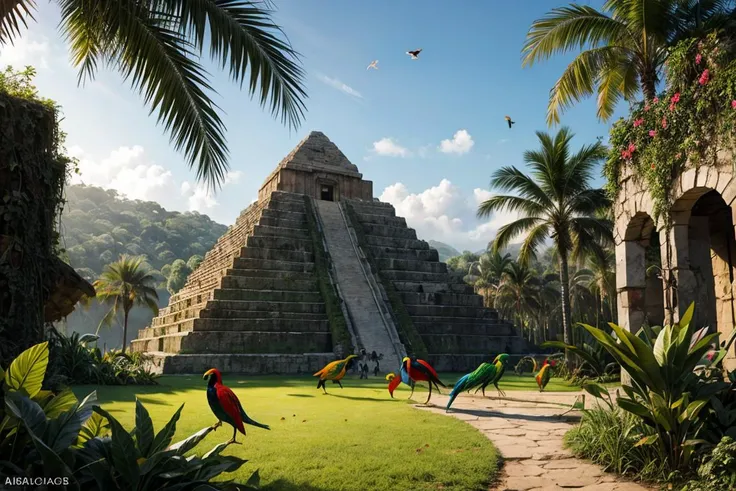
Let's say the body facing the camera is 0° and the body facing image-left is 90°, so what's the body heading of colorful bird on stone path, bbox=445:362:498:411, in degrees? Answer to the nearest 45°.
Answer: approximately 270°

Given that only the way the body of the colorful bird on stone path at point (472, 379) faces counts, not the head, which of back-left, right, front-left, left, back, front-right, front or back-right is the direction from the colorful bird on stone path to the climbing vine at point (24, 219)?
back-right

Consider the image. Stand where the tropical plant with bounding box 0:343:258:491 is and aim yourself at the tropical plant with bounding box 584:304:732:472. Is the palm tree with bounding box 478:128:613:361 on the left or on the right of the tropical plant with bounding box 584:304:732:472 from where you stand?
left

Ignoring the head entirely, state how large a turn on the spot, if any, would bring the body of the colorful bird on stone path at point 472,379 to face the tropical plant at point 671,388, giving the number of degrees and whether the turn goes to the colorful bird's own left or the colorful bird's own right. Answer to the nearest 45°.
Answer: approximately 45° to the colorful bird's own right

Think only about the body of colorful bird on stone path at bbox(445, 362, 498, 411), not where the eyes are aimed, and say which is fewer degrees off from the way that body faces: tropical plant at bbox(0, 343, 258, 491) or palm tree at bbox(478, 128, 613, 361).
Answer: the palm tree

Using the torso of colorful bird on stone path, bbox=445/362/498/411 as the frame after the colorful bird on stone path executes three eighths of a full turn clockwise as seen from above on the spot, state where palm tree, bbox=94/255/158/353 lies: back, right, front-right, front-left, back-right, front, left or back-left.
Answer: right

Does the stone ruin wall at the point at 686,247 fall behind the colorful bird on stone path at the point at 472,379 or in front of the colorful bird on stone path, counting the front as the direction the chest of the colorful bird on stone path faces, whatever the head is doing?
in front
